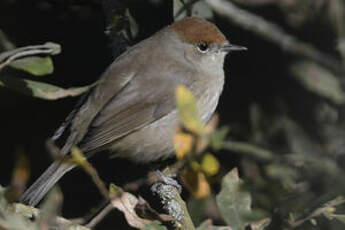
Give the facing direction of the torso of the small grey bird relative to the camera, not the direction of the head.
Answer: to the viewer's right

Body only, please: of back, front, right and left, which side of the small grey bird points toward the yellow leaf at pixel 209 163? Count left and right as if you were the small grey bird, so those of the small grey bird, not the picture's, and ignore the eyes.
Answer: right

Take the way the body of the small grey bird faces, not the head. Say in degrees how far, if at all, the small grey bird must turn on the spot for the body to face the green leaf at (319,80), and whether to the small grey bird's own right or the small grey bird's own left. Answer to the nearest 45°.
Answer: approximately 45° to the small grey bird's own left

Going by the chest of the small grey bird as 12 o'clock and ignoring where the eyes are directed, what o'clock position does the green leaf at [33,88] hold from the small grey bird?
The green leaf is roughly at 6 o'clock from the small grey bird.

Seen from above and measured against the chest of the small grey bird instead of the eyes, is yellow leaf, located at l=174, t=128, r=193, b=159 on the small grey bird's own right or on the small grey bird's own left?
on the small grey bird's own right

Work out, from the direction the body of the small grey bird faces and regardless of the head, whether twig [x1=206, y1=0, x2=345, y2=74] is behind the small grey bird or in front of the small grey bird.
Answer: in front

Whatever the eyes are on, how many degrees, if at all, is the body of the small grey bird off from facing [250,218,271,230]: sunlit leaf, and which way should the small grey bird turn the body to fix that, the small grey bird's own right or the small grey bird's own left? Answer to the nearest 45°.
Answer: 0° — it already faces it
